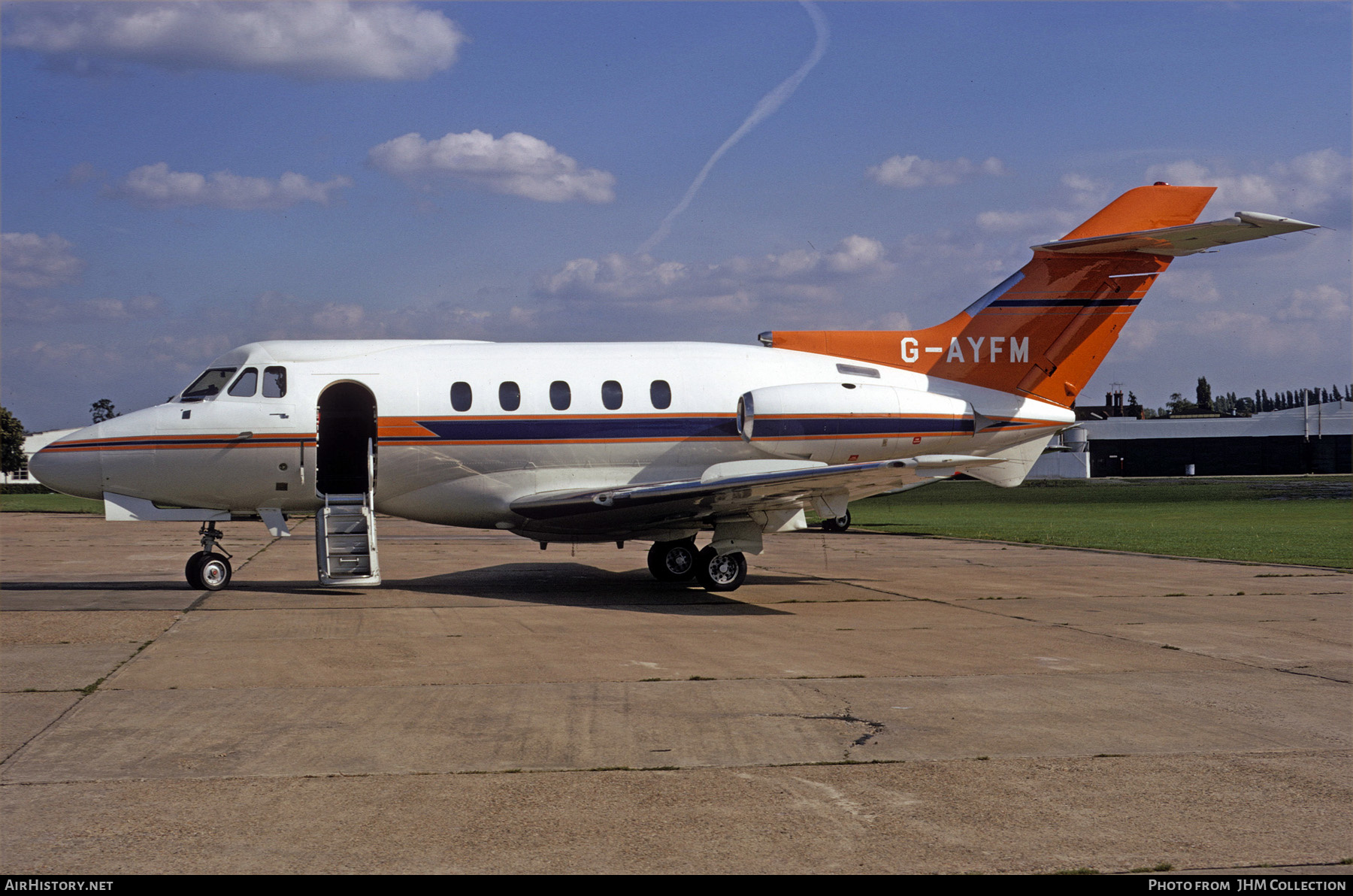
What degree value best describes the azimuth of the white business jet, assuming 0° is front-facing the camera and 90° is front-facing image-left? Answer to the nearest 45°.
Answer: approximately 90°
